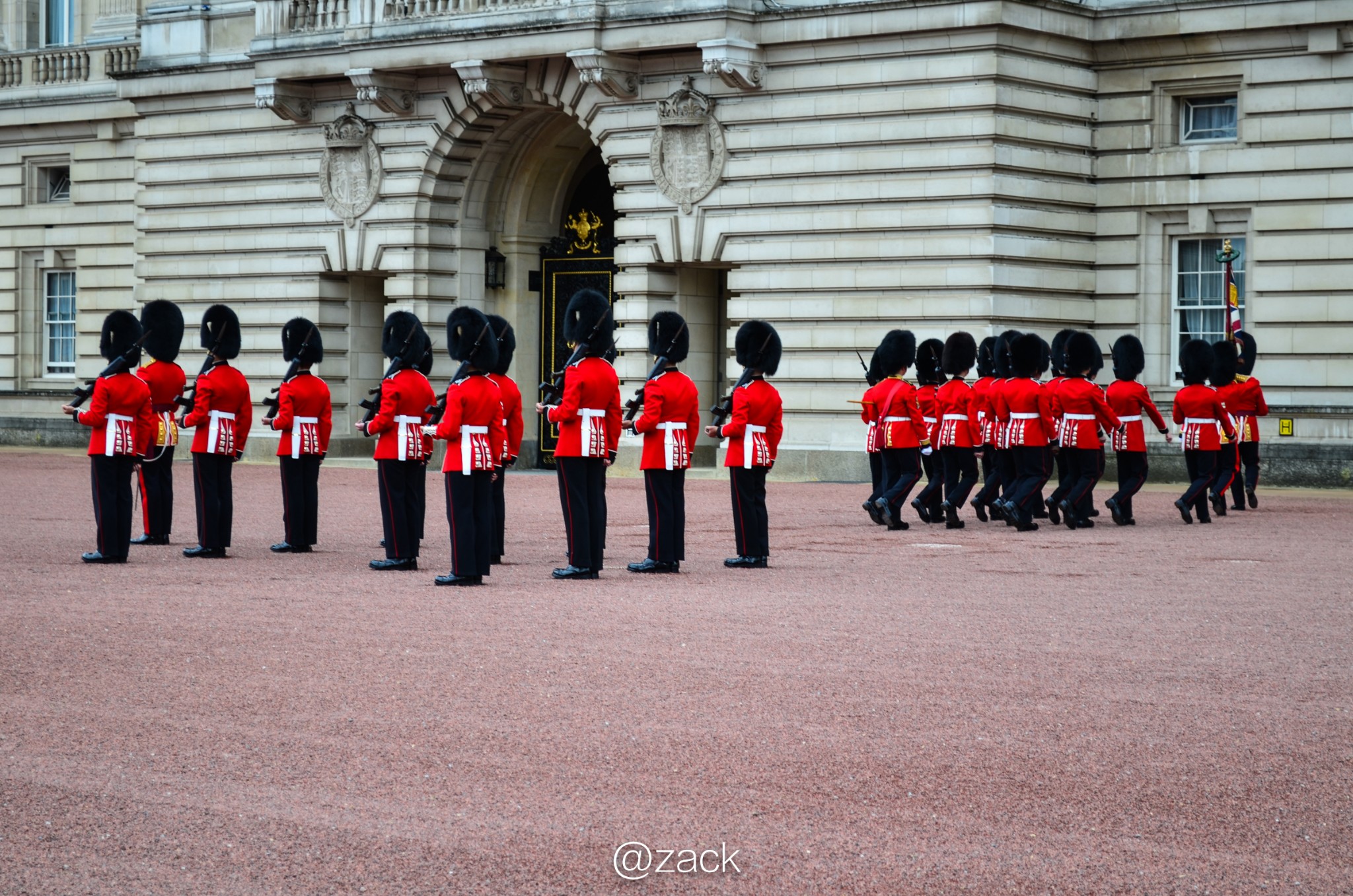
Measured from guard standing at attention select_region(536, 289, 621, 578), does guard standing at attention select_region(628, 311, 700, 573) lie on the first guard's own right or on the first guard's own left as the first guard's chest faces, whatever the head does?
on the first guard's own right

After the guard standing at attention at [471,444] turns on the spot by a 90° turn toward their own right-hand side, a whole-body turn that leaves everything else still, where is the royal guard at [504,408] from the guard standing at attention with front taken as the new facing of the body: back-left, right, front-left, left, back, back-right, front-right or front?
front-left

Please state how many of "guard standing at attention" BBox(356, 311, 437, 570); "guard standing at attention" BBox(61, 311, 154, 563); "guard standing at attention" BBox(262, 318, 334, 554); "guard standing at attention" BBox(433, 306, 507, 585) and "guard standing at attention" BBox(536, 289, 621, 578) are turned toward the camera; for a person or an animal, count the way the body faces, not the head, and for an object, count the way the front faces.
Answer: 0

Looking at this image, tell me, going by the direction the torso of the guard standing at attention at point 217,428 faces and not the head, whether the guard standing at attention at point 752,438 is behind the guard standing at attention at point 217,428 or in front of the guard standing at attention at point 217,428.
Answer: behind

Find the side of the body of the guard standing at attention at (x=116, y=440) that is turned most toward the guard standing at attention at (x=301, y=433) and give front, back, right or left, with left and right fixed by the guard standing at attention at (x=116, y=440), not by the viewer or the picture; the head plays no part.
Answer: right

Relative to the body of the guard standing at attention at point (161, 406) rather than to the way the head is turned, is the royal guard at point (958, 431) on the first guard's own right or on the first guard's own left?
on the first guard's own right

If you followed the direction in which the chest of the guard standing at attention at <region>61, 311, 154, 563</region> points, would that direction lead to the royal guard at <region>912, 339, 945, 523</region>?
no

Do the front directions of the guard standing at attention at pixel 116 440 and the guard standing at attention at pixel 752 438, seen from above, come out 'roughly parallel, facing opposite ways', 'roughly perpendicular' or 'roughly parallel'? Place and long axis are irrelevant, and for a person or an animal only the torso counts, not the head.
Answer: roughly parallel

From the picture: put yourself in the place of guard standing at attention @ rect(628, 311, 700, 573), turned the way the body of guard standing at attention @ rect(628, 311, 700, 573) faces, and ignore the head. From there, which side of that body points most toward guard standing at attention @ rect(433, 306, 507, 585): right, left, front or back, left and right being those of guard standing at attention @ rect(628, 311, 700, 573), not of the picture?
left

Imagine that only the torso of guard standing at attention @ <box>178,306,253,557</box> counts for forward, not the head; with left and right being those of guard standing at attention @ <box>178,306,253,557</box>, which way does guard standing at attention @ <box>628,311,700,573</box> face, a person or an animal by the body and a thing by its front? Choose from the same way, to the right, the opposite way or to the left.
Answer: the same way

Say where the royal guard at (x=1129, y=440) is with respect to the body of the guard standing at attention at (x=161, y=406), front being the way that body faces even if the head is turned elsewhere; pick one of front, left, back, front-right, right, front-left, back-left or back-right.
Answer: back-right

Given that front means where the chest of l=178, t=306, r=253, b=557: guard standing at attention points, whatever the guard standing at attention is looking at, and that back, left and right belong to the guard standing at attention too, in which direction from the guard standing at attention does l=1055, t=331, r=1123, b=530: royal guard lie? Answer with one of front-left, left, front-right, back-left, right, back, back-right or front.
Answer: back-right

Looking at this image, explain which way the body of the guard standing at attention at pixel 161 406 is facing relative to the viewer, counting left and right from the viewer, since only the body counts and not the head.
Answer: facing away from the viewer and to the left of the viewer

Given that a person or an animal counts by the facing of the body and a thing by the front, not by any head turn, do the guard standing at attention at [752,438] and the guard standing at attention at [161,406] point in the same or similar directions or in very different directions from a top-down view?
same or similar directions

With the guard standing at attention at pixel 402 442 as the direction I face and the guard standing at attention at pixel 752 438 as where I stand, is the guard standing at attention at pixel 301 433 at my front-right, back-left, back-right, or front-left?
front-right

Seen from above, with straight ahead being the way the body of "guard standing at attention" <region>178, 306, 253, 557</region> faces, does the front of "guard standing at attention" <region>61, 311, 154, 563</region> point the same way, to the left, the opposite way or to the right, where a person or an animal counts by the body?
the same way

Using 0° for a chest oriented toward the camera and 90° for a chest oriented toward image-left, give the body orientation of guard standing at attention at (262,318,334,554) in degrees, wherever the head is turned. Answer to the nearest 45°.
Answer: approximately 135°

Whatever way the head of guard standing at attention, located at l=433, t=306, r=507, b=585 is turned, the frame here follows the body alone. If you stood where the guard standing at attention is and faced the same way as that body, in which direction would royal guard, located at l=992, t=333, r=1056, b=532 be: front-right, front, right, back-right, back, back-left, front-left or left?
right

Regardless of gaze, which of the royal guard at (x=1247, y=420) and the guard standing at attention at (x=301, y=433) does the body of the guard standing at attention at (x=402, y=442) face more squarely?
the guard standing at attention
